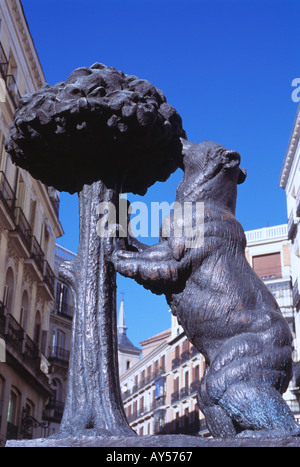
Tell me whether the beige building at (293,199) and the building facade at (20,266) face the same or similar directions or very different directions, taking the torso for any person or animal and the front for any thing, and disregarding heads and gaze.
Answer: very different directions

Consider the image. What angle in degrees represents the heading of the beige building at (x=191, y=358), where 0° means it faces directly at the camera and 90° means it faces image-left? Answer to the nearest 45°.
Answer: approximately 45°

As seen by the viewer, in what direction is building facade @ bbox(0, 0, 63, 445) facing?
to the viewer's right

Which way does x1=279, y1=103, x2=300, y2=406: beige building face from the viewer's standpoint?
to the viewer's left

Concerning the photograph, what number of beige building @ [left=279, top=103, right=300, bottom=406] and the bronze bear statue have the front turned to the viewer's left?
2

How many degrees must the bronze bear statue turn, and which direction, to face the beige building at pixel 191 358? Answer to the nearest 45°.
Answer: approximately 90° to its right

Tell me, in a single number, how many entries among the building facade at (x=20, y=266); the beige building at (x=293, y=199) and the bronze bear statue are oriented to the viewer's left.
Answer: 2

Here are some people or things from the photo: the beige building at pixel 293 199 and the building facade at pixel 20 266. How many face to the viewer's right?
1

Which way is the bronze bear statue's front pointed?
to the viewer's left
